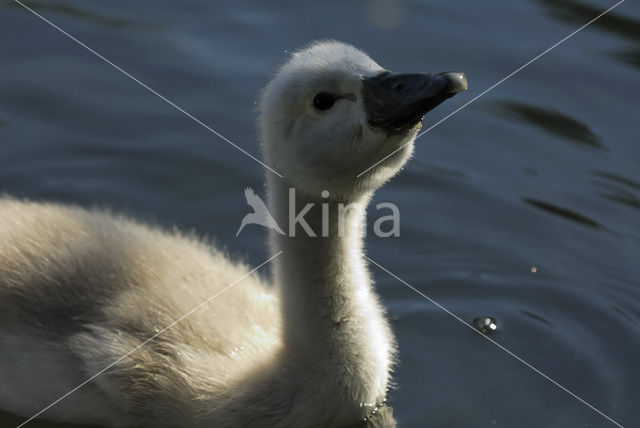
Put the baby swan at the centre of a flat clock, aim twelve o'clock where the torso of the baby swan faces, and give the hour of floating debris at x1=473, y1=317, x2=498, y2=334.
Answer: The floating debris is roughly at 11 o'clock from the baby swan.

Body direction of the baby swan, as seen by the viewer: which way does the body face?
to the viewer's right
